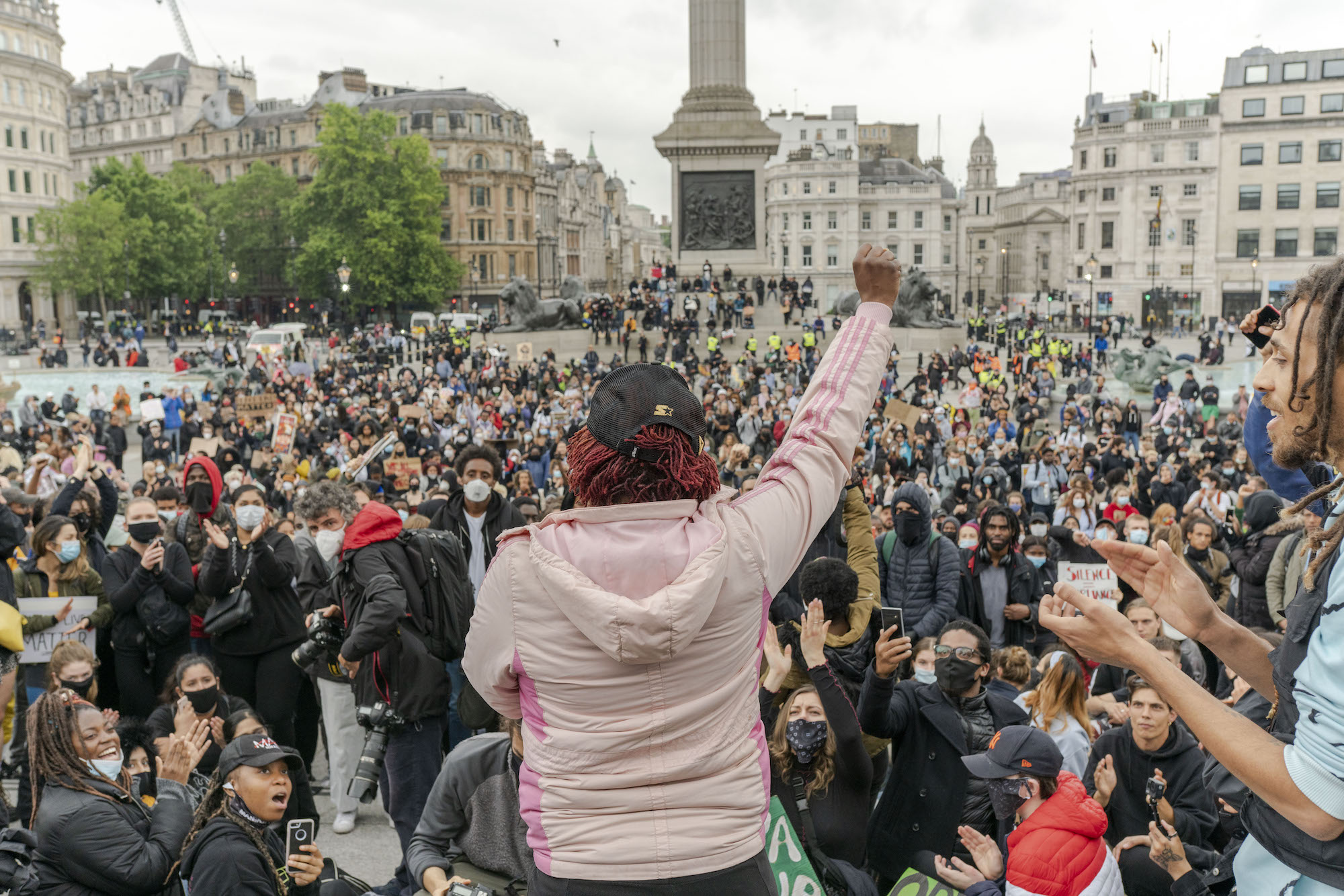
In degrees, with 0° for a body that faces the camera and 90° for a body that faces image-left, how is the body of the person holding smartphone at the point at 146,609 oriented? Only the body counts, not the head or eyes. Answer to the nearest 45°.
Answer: approximately 0°

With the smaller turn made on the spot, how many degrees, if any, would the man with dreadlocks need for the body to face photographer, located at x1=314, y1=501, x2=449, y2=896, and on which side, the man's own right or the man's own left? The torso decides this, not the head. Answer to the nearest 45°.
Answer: approximately 45° to the man's own right

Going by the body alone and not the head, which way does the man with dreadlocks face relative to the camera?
to the viewer's left

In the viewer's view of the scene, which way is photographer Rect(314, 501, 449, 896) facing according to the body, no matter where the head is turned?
to the viewer's left

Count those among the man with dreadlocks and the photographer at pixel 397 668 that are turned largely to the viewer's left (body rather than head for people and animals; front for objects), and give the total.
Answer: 2

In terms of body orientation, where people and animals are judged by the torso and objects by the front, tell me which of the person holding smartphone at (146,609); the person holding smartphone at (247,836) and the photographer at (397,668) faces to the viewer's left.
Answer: the photographer
